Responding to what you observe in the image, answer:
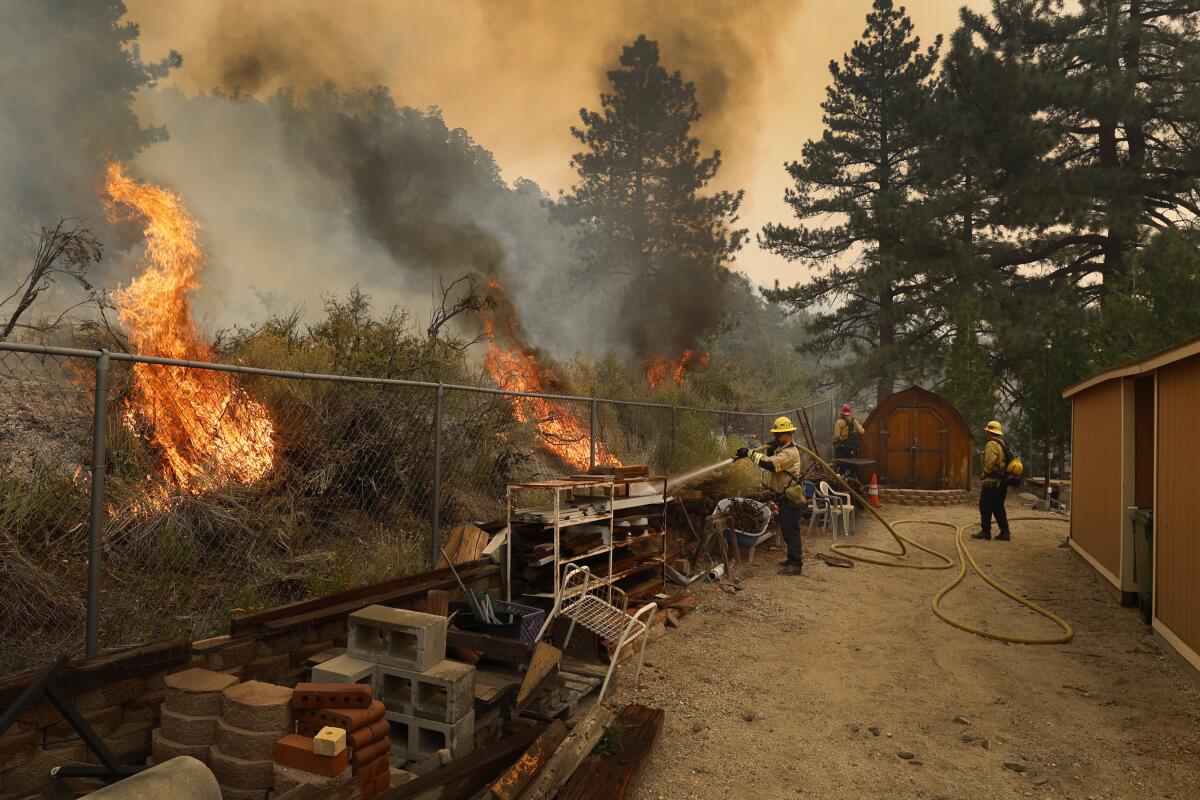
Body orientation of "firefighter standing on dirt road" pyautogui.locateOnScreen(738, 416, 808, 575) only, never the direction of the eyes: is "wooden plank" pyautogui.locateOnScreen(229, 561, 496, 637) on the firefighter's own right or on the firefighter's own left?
on the firefighter's own left

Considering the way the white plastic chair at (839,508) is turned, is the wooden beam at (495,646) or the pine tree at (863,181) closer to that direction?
the wooden beam

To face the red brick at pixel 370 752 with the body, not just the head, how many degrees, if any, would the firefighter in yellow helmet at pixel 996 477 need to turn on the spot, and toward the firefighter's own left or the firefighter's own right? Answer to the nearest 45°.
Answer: approximately 90° to the firefighter's own left

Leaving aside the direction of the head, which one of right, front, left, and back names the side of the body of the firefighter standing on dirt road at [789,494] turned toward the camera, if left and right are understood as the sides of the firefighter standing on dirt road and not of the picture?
left

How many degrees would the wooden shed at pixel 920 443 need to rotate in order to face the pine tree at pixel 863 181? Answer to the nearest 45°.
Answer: approximately 180°

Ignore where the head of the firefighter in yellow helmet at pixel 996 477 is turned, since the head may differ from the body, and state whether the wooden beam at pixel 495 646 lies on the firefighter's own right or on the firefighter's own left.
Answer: on the firefighter's own left

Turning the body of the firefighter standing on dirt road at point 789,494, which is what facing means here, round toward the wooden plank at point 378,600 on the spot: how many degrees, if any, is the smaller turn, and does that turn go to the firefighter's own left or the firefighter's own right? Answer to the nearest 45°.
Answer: approximately 45° to the firefighter's own left

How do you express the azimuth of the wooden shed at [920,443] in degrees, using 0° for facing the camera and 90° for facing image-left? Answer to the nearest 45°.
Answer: approximately 0°
